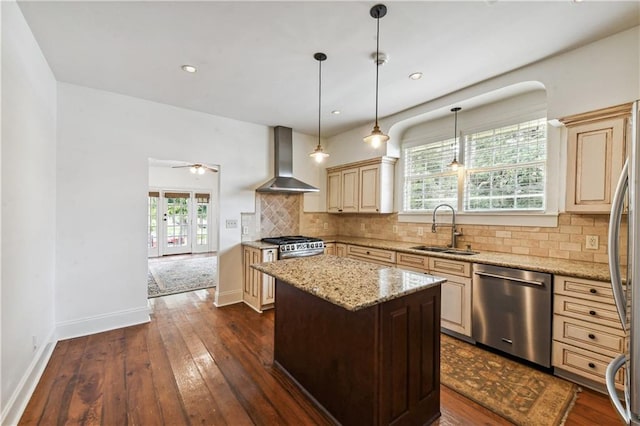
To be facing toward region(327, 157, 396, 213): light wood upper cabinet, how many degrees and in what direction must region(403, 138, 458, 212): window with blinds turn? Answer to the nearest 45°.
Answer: approximately 45° to its right

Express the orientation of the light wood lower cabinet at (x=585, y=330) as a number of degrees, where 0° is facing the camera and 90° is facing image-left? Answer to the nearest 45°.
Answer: approximately 45°

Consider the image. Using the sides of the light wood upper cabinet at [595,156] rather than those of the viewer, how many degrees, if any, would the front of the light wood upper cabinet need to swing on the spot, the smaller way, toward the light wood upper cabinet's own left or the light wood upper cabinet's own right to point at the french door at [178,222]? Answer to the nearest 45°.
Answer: approximately 45° to the light wood upper cabinet's own right

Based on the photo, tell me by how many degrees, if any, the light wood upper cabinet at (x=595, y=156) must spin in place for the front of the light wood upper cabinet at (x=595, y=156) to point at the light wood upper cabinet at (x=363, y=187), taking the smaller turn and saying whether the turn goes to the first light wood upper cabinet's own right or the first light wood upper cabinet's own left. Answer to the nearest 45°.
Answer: approximately 45° to the first light wood upper cabinet's own right

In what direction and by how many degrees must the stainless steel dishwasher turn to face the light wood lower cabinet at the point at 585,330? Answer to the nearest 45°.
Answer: approximately 135° to its left

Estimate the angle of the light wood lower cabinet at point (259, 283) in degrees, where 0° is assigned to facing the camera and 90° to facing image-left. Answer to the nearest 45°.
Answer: approximately 315°

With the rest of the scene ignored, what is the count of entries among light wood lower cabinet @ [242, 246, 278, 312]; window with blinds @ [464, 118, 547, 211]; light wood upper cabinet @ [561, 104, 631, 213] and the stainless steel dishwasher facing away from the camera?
0

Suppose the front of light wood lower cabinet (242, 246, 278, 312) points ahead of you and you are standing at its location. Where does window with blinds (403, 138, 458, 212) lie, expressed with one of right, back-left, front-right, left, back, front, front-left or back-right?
front-left

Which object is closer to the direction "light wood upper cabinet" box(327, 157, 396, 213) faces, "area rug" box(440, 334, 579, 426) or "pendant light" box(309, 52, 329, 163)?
the pendant light

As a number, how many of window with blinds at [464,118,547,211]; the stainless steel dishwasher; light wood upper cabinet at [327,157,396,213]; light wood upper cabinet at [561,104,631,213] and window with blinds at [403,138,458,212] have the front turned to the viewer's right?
0

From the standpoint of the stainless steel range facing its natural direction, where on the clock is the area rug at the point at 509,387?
The area rug is roughly at 12 o'clock from the stainless steel range.

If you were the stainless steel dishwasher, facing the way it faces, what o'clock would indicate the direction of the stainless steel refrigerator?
The stainless steel refrigerator is roughly at 10 o'clock from the stainless steel dishwasher.

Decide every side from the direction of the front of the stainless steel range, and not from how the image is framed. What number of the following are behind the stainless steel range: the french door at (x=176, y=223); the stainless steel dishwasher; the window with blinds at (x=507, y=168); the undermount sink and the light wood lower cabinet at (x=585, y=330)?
1

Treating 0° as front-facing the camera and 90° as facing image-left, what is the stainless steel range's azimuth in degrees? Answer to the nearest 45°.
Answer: approximately 315°

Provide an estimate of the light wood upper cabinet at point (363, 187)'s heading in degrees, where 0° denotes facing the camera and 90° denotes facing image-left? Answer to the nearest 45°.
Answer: approximately 45°

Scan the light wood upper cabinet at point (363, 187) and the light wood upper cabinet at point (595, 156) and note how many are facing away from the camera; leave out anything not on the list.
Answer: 0
